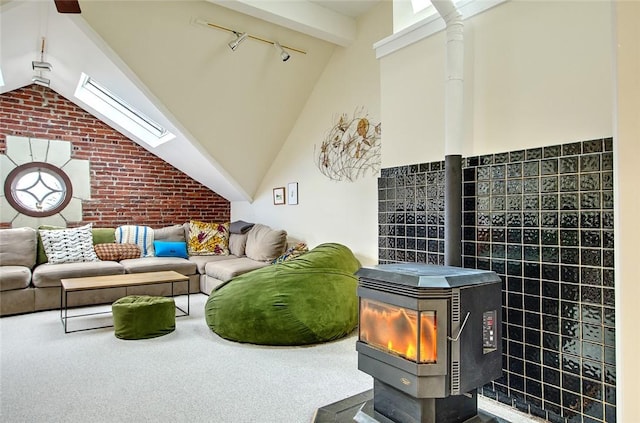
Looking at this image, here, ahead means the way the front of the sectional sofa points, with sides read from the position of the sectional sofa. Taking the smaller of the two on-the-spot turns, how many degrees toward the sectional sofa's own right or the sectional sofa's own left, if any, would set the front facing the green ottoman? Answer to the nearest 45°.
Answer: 0° — it already faces it

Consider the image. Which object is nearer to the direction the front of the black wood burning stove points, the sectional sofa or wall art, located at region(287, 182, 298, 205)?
the sectional sofa

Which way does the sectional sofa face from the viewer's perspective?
toward the camera

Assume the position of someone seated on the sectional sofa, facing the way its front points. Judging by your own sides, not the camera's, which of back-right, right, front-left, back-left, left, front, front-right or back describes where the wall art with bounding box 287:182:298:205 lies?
left

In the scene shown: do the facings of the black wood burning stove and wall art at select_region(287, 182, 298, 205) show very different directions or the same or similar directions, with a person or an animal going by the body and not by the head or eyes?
same or similar directions

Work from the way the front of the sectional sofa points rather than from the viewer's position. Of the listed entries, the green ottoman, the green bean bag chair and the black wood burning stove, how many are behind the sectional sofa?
0

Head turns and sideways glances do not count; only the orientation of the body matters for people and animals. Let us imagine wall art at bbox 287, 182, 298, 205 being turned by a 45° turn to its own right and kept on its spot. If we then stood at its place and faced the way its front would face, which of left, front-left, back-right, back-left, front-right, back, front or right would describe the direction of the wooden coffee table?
front-left

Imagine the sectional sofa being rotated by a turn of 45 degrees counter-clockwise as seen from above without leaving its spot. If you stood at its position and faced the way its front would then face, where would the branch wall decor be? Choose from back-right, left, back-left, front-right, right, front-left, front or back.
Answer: front

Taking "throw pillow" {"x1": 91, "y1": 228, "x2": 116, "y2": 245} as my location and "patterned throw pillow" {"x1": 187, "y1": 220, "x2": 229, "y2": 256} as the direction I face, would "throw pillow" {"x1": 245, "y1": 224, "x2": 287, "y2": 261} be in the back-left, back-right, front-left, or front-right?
front-right

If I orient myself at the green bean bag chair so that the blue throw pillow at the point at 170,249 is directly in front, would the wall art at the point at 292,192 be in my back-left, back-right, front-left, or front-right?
front-right

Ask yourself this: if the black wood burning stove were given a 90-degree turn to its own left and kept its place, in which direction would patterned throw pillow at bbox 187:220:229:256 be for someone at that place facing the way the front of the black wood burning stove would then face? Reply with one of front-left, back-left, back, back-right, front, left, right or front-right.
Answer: back

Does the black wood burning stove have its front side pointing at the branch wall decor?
no

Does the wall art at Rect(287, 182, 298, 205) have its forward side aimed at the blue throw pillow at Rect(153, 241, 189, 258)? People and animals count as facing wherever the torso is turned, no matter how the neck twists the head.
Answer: no

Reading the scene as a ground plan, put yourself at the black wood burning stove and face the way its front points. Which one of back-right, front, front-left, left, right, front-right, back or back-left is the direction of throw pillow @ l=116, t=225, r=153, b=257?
right

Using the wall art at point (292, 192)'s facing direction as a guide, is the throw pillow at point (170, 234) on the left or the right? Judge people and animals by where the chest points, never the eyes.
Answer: on its right

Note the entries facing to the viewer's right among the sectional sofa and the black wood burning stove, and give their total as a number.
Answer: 0

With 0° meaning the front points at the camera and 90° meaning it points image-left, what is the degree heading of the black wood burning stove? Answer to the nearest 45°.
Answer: approximately 45°

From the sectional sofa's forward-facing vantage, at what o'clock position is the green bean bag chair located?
The green bean bag chair is roughly at 11 o'clock from the sectional sofa.

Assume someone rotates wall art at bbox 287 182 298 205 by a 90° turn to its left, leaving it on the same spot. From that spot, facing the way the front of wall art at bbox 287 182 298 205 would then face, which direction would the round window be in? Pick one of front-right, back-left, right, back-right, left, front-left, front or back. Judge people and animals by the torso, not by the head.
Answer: back-right

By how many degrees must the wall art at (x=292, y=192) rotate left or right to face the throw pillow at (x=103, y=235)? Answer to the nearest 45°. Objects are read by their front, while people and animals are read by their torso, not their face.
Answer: approximately 45° to its right

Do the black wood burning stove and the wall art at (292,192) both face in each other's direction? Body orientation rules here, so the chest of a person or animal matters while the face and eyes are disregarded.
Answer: no

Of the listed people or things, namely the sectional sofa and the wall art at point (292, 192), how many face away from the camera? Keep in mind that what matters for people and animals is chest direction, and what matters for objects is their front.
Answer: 0
